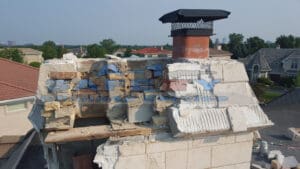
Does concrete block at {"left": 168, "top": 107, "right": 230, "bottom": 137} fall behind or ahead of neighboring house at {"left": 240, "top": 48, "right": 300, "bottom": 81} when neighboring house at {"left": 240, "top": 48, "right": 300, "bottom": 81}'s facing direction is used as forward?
ahead

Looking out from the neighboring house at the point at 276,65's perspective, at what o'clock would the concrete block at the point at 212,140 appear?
The concrete block is roughly at 12 o'clock from the neighboring house.

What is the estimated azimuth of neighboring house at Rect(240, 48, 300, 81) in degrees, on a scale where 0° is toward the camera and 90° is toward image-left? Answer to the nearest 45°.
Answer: approximately 0°

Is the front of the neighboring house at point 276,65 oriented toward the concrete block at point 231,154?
yes

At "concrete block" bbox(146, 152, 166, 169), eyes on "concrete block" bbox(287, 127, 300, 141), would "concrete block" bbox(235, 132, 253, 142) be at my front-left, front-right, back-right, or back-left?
front-right

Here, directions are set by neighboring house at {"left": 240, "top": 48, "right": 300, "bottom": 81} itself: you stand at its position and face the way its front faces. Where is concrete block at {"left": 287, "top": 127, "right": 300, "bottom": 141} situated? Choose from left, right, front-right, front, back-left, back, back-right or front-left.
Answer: front

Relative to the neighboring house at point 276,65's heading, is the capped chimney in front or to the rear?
in front

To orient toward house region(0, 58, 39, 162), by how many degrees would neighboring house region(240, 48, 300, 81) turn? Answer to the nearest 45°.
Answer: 0° — it already faces it

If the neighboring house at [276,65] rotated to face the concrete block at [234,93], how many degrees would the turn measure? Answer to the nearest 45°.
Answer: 0° — it already faces it

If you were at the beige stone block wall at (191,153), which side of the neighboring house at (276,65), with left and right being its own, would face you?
front

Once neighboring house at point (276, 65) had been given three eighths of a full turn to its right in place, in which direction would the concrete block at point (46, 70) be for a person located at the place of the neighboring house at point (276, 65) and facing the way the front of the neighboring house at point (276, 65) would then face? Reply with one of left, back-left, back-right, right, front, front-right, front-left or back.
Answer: back-left

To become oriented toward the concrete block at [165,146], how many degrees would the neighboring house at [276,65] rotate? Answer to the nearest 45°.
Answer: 0° — it already faces it

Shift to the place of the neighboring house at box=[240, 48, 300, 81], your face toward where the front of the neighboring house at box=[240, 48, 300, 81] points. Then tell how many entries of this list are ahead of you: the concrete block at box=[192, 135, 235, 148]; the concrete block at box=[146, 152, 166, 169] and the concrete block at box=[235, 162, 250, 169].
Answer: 3

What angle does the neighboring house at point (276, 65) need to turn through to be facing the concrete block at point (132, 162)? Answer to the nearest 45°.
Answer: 0° — it already faces it

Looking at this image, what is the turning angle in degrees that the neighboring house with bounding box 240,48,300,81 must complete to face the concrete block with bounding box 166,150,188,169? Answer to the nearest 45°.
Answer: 0° — it already faces it

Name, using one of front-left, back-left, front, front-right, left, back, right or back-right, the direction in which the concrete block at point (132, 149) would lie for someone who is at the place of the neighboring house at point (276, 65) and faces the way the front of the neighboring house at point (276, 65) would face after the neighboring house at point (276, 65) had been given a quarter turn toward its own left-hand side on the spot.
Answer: right
